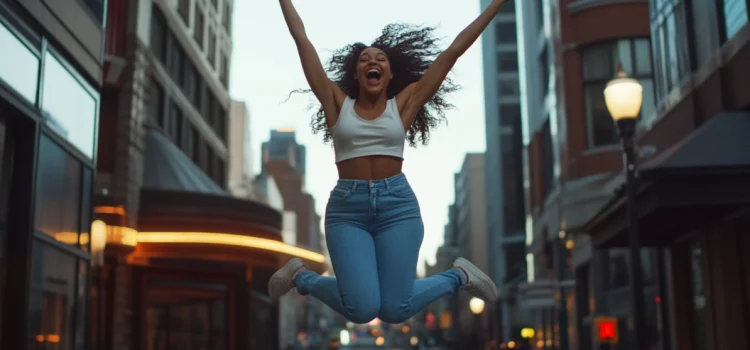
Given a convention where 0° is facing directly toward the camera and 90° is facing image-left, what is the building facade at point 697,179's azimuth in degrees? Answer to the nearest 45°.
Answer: approximately 90°

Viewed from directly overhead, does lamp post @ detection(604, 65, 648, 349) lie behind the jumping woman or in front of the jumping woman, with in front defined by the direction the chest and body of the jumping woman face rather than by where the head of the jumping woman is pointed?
behind

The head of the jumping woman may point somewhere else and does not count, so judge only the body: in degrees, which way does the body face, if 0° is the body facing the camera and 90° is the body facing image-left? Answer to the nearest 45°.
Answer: approximately 0°

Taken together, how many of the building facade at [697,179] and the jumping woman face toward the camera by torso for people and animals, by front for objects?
1

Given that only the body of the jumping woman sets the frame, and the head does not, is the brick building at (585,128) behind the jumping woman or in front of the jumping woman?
behind

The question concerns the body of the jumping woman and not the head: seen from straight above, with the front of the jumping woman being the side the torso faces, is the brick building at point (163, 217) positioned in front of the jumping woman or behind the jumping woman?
behind

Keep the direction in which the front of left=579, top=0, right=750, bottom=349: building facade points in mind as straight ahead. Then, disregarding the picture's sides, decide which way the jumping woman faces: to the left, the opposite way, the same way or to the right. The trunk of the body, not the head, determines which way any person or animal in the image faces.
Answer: to the left

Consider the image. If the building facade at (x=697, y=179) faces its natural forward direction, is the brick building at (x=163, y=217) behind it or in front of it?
in front

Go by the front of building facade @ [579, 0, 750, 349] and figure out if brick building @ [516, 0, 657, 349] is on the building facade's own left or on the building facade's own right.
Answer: on the building facade's own right
